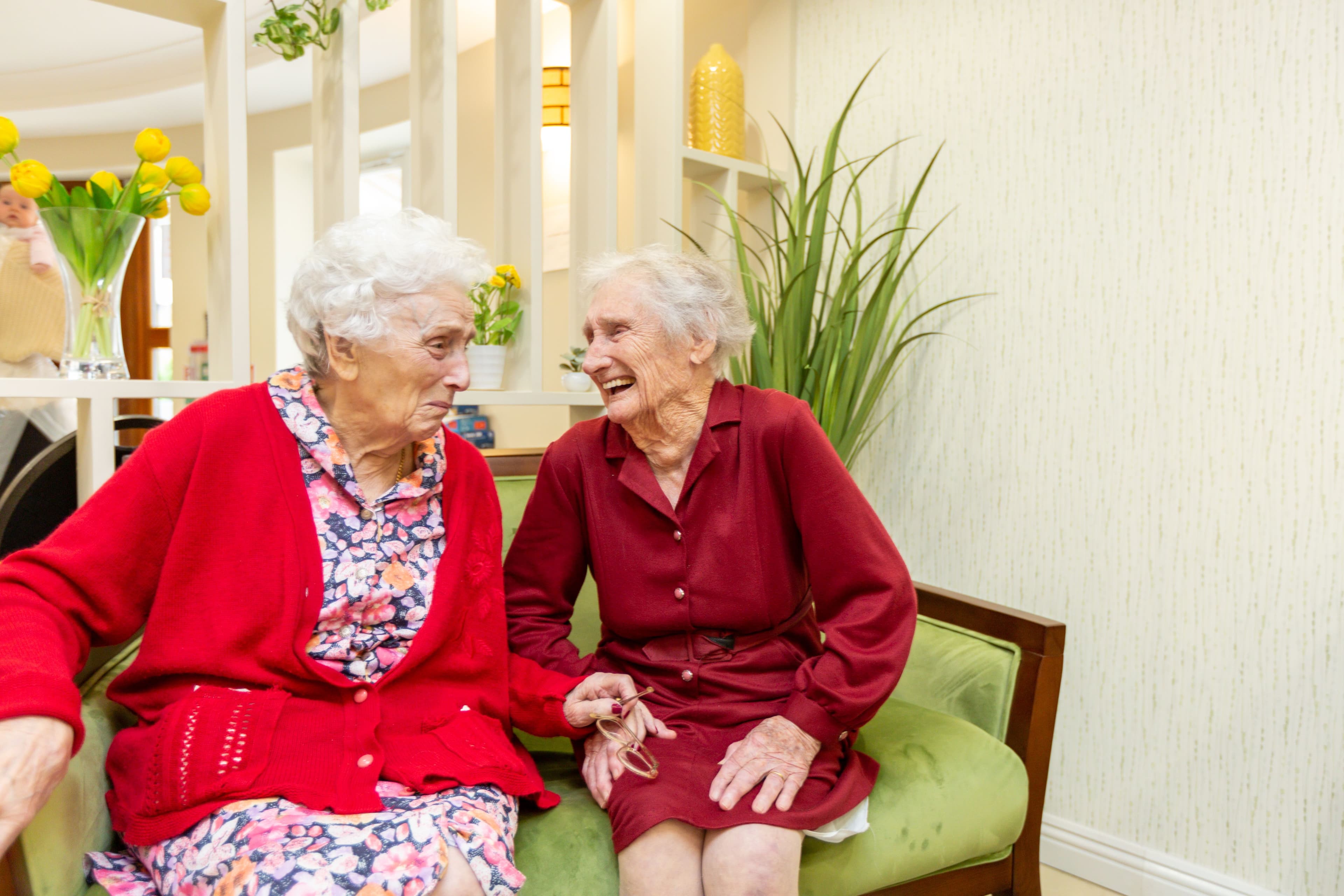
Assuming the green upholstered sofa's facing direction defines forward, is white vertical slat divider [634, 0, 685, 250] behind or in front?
behind

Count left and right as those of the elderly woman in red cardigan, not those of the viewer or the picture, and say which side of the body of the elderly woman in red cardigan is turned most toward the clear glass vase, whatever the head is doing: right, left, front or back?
back

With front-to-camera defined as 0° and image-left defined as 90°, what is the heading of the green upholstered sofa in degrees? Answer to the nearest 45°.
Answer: approximately 0°

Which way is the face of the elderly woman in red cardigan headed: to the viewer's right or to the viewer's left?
to the viewer's right

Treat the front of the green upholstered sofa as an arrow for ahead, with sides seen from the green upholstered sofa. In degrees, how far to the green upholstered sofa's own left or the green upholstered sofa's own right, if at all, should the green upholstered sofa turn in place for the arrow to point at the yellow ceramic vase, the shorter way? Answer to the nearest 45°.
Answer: approximately 180°

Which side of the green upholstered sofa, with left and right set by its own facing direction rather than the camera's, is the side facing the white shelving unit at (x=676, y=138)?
back
